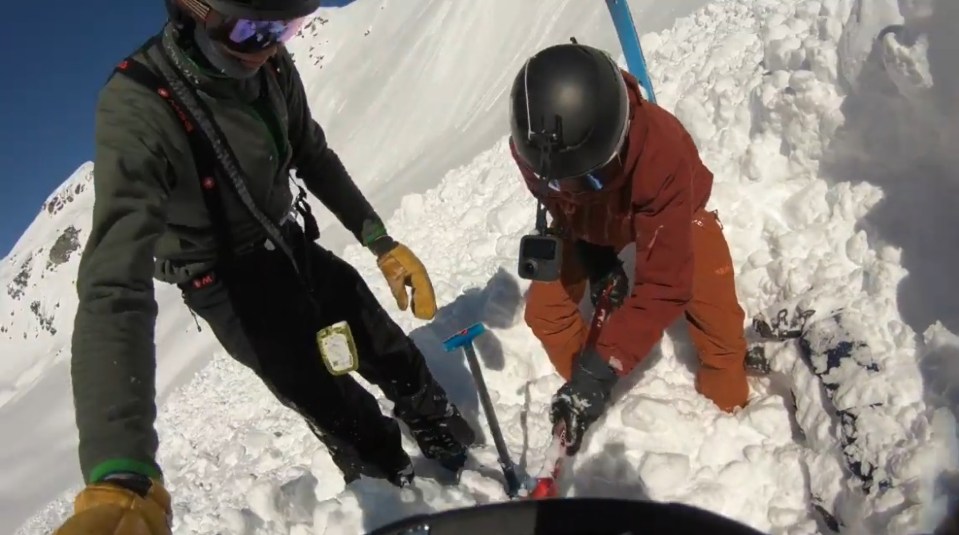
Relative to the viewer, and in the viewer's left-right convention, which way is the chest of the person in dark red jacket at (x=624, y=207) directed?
facing the viewer and to the left of the viewer

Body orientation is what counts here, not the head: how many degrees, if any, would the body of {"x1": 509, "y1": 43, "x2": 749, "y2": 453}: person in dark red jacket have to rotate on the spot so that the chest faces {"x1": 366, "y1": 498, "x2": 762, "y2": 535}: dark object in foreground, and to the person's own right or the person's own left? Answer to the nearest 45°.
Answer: approximately 45° to the person's own left

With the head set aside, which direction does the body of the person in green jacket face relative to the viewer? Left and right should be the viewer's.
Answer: facing the viewer and to the right of the viewer

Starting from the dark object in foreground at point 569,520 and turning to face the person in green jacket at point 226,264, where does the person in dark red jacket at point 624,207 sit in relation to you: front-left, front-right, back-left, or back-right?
front-right

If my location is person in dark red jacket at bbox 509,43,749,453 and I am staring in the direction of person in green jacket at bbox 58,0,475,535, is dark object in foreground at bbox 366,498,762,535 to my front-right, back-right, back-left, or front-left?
front-left

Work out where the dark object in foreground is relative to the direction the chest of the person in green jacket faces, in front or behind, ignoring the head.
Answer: in front

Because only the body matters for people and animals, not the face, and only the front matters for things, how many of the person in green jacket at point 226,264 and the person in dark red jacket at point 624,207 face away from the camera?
0

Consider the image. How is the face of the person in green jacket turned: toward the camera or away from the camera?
toward the camera
